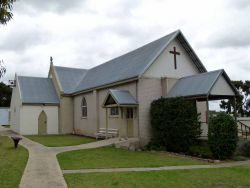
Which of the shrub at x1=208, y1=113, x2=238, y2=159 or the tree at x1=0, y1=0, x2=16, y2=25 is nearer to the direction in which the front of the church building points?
the shrub

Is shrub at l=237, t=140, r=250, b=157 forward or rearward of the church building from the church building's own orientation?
forward

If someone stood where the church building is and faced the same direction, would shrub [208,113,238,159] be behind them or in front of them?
in front

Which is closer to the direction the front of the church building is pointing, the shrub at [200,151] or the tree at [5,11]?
the shrub

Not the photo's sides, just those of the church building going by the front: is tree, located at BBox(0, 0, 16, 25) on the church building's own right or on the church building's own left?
on the church building's own right

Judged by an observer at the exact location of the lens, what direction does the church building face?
facing the viewer and to the right of the viewer
